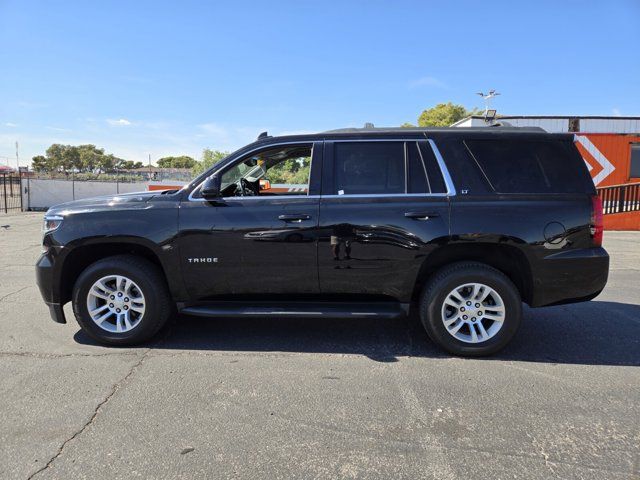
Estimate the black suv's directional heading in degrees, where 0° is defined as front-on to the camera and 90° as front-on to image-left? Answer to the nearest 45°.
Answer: approximately 90°
